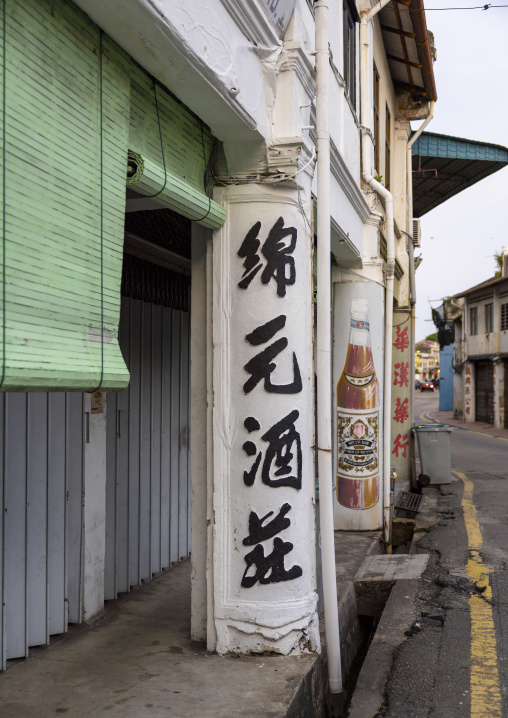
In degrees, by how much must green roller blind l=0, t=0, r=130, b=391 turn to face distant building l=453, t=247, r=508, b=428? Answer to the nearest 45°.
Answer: approximately 90° to its left

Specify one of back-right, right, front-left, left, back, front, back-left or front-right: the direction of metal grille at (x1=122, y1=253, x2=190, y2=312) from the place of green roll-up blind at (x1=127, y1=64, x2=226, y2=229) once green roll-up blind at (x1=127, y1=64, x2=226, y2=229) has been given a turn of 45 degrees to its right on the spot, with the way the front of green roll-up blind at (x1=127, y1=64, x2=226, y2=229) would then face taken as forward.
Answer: back

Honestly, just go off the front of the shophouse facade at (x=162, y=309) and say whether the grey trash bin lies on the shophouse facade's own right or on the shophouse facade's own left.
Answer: on the shophouse facade's own left

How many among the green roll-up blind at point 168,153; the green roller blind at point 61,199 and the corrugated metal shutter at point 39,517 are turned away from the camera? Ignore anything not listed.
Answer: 0

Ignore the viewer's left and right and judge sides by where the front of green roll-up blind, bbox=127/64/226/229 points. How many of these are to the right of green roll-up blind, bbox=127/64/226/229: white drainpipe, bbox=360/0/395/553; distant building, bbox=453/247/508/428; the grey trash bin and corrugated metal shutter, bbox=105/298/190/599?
0

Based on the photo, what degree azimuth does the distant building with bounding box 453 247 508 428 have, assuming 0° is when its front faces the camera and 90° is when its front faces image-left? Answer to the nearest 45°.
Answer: approximately 45°

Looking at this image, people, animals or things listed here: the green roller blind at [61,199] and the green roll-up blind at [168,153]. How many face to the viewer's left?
0

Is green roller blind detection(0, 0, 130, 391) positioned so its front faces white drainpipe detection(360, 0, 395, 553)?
no

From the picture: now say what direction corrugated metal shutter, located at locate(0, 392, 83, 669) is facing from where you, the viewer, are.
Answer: facing the viewer and to the right of the viewer

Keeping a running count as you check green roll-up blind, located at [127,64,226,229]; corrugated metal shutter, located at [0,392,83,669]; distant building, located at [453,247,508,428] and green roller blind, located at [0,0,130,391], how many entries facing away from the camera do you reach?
0

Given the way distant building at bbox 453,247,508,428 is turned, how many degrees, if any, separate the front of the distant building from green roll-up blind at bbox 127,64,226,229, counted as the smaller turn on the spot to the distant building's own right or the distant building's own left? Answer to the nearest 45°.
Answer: approximately 45° to the distant building's own left

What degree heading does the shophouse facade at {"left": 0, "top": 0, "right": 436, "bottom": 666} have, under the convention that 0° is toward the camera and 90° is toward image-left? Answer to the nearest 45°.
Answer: approximately 315°

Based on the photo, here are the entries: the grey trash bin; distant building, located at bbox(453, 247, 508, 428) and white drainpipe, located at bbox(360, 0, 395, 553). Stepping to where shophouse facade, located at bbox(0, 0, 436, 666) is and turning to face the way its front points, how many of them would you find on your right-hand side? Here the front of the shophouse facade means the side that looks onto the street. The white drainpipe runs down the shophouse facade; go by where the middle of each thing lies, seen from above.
0

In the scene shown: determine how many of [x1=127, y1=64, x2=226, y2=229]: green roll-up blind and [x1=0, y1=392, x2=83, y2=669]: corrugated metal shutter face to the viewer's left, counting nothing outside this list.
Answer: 0

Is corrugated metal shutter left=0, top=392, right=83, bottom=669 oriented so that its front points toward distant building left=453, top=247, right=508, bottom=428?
no

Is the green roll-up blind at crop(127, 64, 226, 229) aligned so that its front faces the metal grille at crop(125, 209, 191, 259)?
no

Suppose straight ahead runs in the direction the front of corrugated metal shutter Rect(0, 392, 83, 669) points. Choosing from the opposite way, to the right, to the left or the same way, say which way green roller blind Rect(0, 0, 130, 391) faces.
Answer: the same way

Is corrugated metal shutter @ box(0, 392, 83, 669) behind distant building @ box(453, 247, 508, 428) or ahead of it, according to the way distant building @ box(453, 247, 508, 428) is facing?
ahead
